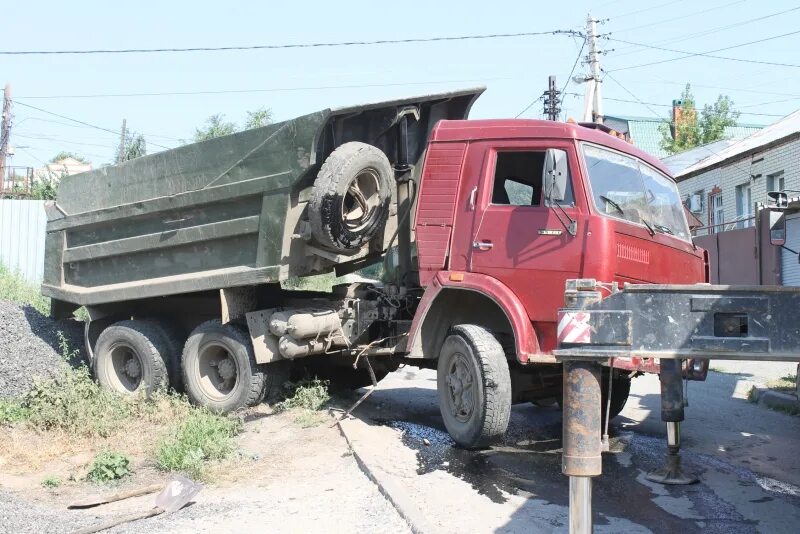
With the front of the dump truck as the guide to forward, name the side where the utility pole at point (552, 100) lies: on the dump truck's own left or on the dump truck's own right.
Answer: on the dump truck's own left

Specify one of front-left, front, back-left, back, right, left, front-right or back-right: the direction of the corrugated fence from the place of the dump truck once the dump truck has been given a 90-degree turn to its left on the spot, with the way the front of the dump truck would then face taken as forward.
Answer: left

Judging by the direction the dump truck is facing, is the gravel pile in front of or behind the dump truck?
behind

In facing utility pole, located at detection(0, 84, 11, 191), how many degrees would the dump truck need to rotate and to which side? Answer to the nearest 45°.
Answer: approximately 180°

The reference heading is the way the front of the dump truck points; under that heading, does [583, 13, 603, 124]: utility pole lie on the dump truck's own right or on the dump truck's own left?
on the dump truck's own left

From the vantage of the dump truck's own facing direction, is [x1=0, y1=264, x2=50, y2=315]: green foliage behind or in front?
behind

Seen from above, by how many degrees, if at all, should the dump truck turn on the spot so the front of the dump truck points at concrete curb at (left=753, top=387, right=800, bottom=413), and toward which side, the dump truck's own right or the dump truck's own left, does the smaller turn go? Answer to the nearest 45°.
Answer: approximately 45° to the dump truck's own left

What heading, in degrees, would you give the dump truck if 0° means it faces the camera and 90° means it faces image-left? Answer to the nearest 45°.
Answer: approximately 315°
